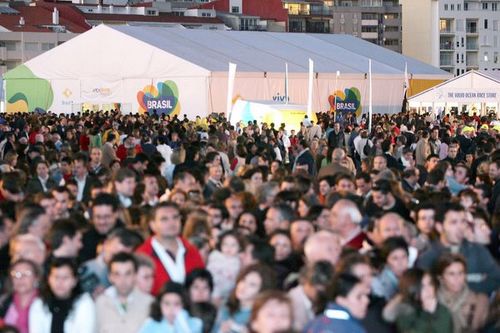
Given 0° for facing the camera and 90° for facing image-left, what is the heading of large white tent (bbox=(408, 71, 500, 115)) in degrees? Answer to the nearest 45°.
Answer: approximately 0°

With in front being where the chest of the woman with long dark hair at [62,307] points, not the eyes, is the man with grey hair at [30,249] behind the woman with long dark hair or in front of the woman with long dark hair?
behind

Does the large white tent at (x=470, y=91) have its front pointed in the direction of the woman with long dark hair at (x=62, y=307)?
yes

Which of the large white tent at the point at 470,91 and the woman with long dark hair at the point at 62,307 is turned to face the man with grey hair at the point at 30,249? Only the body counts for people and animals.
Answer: the large white tent

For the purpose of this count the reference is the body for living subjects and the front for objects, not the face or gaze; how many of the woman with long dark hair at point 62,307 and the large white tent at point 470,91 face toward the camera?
2

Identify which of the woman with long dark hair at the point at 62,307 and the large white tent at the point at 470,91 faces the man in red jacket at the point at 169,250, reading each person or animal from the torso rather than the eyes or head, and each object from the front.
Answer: the large white tent

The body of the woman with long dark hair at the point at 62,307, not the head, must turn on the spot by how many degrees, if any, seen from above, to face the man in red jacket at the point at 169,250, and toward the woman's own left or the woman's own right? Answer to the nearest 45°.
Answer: approximately 135° to the woman's own left

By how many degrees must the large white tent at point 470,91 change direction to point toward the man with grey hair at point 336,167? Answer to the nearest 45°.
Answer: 0° — it already faces them
